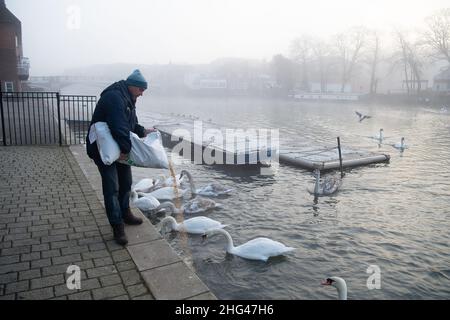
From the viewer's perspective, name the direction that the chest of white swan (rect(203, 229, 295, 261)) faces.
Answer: to the viewer's left

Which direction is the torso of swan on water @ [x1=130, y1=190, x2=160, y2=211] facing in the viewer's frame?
to the viewer's left

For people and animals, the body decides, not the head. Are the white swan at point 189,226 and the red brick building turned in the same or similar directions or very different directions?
very different directions

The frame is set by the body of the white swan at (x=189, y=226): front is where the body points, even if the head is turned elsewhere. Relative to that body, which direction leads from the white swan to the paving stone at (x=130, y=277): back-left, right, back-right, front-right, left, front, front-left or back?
left

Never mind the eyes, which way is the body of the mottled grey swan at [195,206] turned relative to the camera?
to the viewer's left

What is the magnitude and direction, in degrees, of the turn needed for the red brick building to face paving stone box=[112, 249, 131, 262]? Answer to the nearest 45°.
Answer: approximately 90° to its right

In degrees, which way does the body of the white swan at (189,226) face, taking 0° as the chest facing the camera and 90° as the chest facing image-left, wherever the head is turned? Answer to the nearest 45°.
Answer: approximately 90°

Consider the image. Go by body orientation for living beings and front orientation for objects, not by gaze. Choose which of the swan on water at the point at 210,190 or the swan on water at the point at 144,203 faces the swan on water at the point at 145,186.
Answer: the swan on water at the point at 210,190

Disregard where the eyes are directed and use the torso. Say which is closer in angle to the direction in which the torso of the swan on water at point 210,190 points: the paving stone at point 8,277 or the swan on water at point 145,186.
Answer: the swan on water

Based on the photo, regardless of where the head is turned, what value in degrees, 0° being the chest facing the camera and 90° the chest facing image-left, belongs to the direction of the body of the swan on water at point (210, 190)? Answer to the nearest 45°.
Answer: approximately 90°

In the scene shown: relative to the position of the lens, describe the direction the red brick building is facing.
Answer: facing to the right of the viewer
